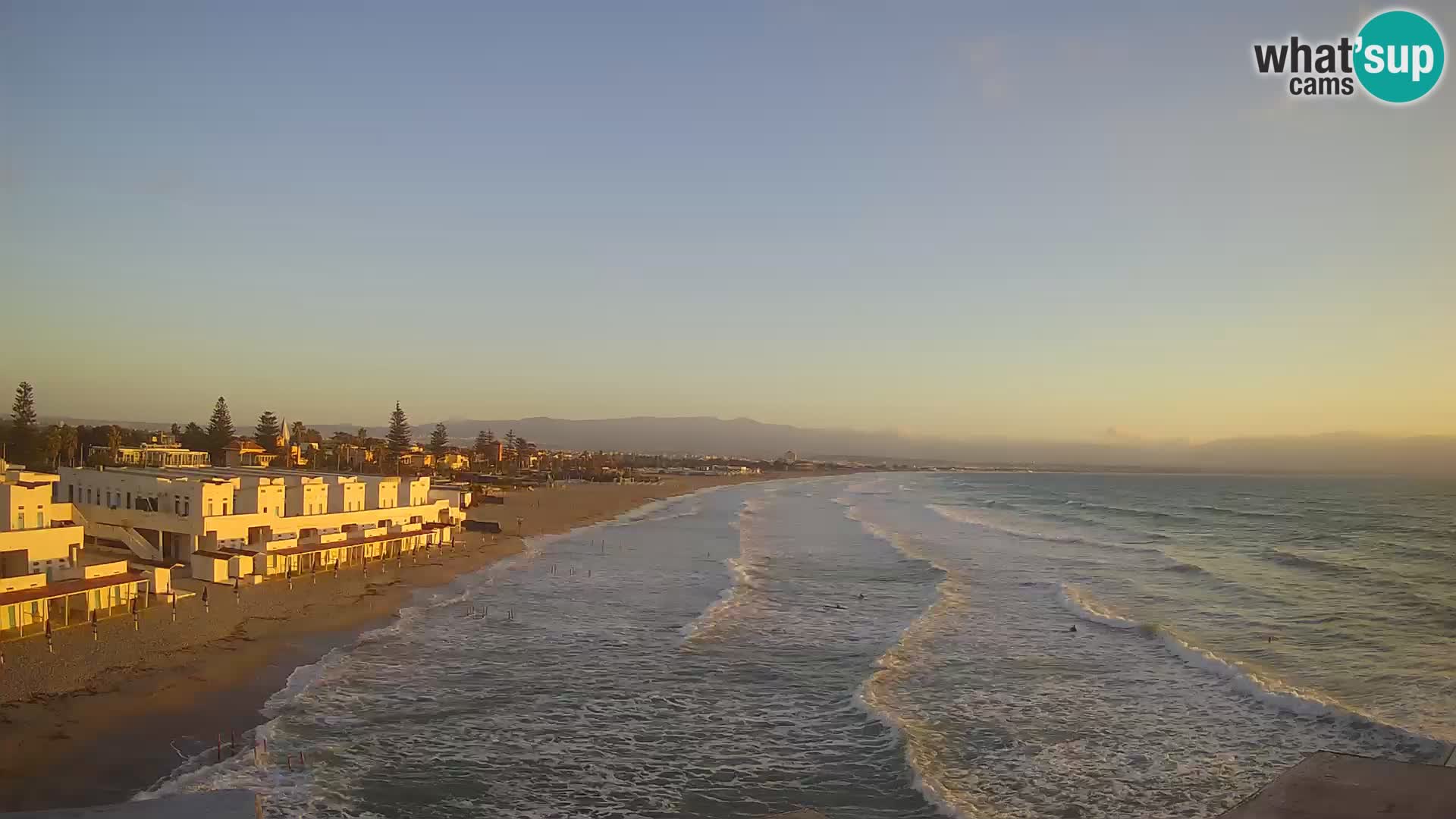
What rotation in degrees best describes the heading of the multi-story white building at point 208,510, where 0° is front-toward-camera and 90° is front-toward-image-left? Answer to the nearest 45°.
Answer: approximately 315°

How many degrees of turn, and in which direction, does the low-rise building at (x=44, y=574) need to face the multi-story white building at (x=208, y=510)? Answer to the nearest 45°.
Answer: approximately 90° to its left

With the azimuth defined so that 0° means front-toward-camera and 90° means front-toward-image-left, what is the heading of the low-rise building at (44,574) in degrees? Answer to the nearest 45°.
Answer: approximately 315°

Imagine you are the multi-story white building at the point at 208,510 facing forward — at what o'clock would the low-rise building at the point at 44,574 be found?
The low-rise building is roughly at 2 o'clock from the multi-story white building.
